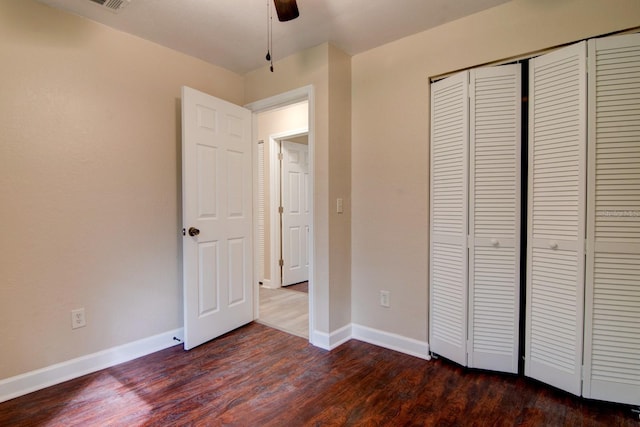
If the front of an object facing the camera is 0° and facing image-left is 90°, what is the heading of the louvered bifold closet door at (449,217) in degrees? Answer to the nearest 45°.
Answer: approximately 45°

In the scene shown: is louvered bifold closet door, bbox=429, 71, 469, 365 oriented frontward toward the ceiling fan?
yes

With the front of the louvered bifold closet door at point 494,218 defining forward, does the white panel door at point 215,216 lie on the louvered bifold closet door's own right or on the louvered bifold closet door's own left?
on the louvered bifold closet door's own right

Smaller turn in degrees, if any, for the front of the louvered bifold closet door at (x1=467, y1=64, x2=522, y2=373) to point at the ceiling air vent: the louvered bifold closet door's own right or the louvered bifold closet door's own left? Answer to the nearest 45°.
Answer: approximately 45° to the louvered bifold closet door's own right

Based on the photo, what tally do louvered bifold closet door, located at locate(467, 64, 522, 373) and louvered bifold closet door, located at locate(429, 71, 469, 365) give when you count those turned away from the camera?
0

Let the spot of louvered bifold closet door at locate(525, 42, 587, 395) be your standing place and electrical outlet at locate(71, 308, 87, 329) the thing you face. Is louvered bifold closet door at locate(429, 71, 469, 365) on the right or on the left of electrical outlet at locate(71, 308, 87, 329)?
right

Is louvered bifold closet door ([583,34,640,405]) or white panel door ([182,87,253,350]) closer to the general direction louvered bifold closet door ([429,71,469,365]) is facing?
the white panel door

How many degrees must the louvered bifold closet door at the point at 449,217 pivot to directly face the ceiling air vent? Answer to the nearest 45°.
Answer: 0° — it already faces it

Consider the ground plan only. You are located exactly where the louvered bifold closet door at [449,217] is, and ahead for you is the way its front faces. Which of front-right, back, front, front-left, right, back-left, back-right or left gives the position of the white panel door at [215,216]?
front-right
